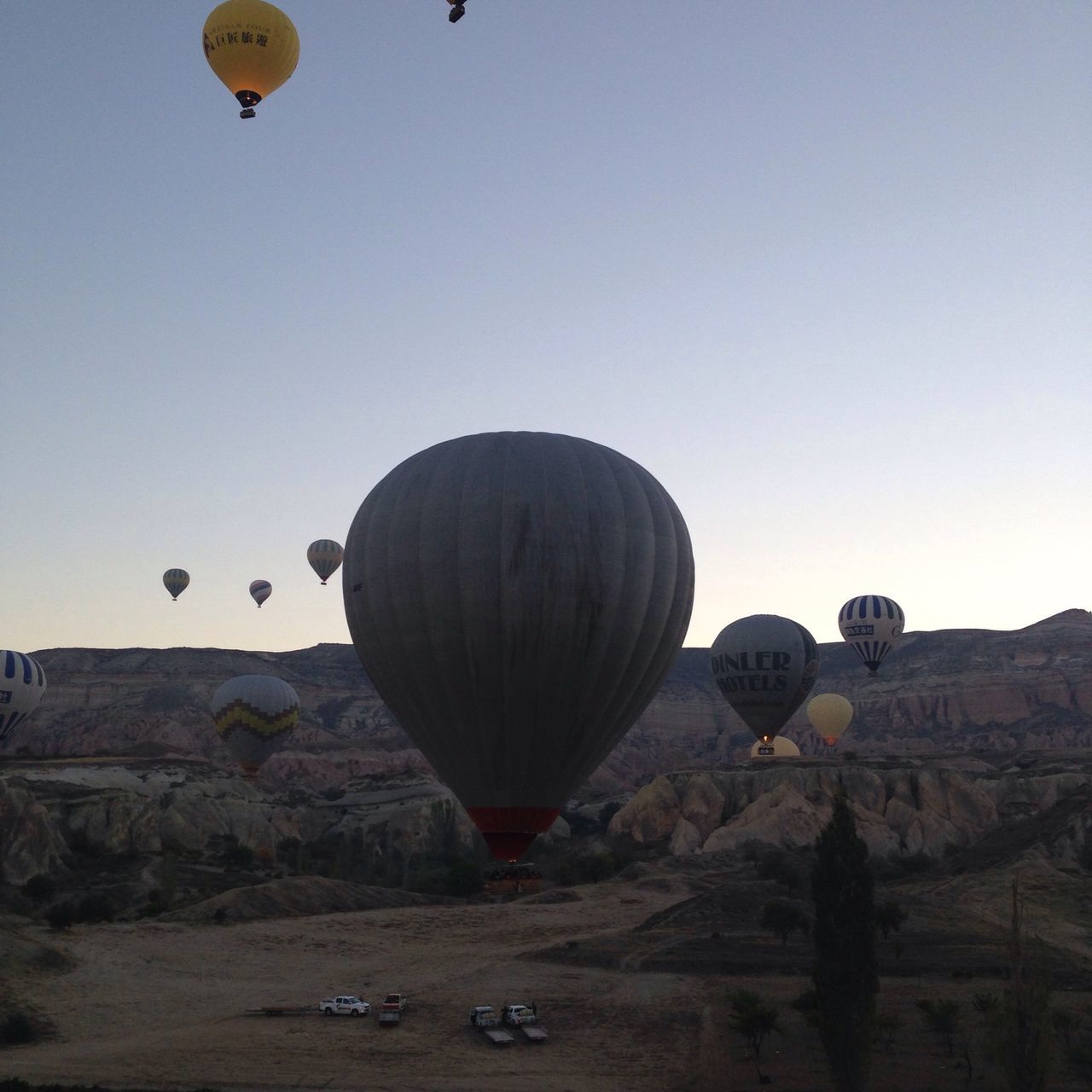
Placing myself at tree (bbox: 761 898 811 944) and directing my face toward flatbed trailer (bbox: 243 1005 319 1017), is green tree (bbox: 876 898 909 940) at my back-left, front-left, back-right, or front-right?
back-left

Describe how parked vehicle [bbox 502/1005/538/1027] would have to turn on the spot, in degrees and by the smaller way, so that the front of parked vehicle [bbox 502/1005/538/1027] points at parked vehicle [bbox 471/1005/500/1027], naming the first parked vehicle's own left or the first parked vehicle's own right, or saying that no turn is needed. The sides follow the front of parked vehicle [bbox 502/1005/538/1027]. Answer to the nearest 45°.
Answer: approximately 45° to the first parked vehicle's own left

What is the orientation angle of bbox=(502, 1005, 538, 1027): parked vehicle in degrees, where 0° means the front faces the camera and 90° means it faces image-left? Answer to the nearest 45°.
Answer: approximately 135°

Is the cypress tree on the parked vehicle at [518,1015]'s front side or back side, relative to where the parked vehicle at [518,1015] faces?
on the back side

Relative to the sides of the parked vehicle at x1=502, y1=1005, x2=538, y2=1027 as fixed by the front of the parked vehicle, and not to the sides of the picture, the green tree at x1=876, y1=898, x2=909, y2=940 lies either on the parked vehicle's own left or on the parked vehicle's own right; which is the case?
on the parked vehicle's own right

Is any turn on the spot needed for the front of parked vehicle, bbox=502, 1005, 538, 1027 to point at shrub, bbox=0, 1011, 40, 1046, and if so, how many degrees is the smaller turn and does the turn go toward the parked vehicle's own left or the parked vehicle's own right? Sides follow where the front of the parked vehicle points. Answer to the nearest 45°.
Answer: approximately 45° to the parked vehicle's own left

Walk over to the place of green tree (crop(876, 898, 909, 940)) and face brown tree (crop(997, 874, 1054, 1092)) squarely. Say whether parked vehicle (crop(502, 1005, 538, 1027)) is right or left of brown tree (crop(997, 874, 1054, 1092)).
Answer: right

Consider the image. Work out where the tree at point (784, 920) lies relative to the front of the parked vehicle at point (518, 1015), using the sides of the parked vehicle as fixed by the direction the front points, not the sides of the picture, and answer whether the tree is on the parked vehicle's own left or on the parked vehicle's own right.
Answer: on the parked vehicle's own right
